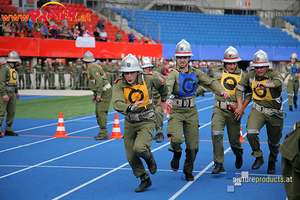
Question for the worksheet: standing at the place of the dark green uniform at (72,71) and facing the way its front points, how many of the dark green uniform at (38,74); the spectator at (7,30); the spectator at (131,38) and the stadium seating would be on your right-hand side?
2

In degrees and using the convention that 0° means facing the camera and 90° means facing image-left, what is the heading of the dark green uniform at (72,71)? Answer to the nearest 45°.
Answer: approximately 0°

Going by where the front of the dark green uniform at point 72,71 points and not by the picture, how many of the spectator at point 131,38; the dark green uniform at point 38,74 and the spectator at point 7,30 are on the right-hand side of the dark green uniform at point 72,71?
2

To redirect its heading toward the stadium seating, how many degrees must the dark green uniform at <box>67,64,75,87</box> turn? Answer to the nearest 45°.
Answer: approximately 135° to its left

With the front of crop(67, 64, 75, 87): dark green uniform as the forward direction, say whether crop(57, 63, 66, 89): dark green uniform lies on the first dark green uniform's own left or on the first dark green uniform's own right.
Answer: on the first dark green uniform's own right

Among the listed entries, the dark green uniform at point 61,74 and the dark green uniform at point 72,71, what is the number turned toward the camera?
2

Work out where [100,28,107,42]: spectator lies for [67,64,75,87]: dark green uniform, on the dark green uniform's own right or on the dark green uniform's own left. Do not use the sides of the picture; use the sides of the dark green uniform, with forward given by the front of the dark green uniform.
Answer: on the dark green uniform's own left

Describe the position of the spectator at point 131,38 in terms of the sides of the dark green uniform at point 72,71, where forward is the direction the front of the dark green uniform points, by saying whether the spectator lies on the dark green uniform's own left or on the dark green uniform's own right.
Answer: on the dark green uniform's own left

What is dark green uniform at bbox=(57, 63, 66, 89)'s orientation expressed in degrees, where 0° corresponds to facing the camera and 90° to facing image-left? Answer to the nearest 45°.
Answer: approximately 0°
